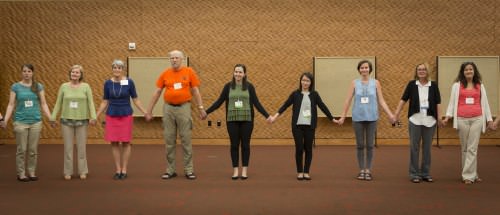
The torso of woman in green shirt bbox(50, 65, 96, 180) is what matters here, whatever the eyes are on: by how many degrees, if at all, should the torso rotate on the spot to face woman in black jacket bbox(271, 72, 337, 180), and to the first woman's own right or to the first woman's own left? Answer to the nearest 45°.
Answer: approximately 45° to the first woman's own left

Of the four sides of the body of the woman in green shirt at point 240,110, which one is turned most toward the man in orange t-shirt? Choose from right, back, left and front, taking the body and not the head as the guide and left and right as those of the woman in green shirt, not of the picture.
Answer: right

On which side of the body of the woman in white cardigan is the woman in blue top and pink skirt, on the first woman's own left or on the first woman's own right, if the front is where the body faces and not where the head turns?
on the first woman's own right

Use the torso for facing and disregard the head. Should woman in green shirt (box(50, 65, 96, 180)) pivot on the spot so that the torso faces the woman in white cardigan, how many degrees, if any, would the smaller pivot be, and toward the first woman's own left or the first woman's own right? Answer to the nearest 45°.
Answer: approximately 45° to the first woman's own left

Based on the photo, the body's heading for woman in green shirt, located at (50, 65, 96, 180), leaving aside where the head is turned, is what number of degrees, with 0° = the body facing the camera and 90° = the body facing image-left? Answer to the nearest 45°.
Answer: approximately 0°

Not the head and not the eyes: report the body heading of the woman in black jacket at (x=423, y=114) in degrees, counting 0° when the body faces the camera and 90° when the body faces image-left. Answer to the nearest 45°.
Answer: approximately 0°

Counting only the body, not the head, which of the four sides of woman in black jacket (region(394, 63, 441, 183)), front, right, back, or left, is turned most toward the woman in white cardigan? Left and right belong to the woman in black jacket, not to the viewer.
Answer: left

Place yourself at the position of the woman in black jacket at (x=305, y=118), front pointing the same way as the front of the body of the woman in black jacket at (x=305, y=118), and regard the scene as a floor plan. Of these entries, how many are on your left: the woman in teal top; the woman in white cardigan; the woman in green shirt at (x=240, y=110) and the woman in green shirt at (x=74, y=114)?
1
